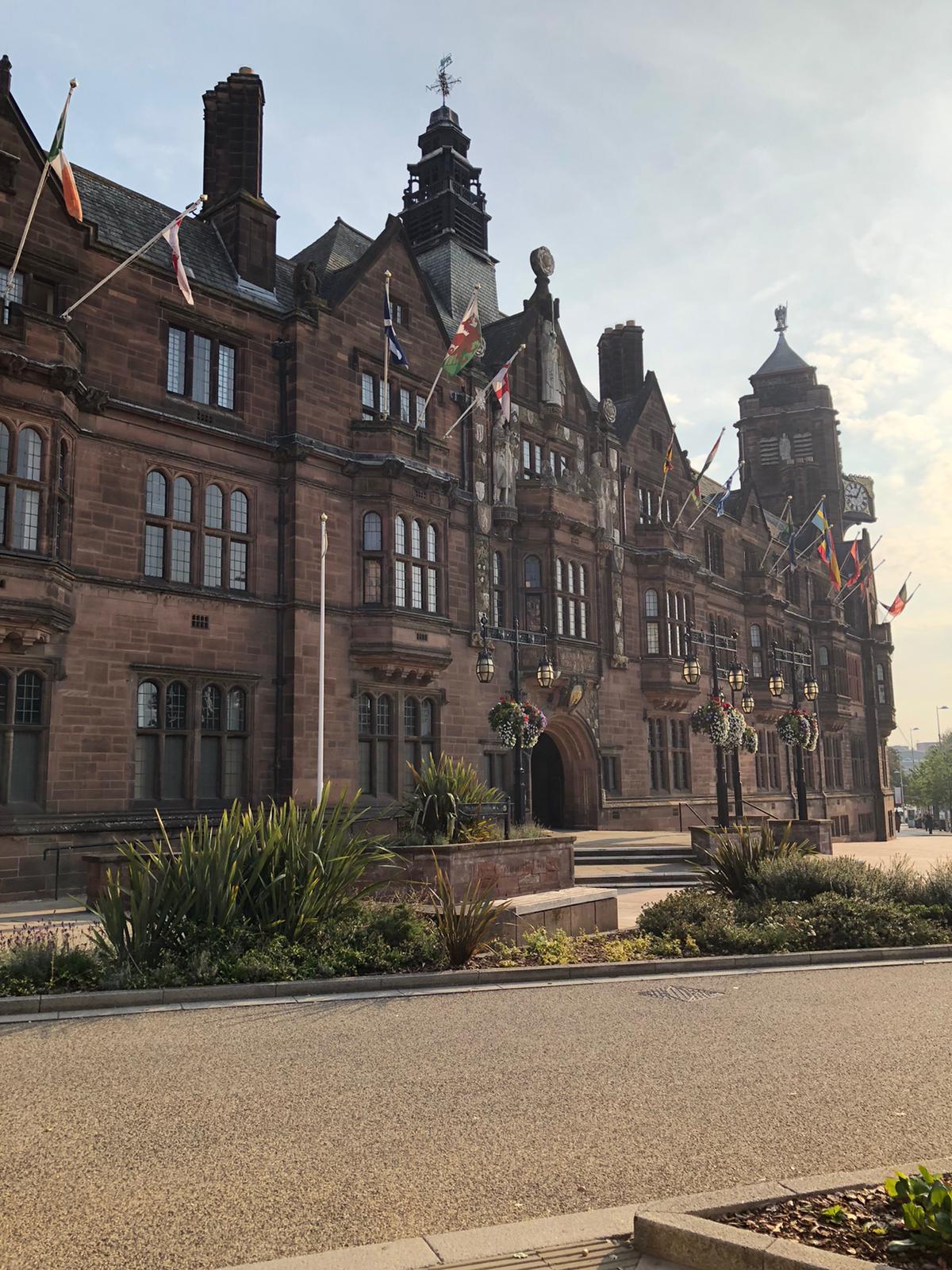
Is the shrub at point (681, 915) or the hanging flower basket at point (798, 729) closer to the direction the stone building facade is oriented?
the shrub

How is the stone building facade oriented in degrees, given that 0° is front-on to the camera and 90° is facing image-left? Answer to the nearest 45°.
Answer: approximately 315°

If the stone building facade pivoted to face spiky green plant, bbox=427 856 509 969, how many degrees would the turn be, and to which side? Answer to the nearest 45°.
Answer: approximately 45° to its right

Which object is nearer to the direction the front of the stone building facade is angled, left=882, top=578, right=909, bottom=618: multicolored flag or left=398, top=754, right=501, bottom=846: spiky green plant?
the spiky green plant

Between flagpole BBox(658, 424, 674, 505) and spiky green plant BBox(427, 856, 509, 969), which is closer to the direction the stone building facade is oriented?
the spiky green plant

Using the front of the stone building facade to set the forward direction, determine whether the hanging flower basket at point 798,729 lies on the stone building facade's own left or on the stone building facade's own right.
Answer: on the stone building facade's own left

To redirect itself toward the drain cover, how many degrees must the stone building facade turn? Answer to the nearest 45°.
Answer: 0° — it already faces it

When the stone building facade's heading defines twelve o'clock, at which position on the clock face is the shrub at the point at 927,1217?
The shrub is roughly at 1 o'clock from the stone building facade.

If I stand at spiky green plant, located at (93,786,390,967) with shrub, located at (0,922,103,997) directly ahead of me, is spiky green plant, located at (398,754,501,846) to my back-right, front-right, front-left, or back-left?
back-right

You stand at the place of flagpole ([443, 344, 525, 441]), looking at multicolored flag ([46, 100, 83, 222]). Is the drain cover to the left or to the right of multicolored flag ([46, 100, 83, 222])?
left

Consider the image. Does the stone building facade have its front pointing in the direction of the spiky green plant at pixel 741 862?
yes

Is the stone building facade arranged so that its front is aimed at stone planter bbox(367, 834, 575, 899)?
yes
